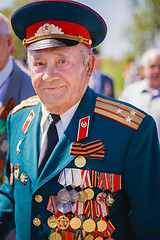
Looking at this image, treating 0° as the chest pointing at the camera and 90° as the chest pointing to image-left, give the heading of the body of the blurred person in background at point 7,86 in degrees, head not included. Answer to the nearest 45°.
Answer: approximately 45°

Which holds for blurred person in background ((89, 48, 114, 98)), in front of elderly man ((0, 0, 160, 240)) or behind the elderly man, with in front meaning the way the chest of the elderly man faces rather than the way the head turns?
behind

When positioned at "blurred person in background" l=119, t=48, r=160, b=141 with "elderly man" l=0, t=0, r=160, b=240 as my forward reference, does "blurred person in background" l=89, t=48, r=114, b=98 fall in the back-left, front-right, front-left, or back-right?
back-right

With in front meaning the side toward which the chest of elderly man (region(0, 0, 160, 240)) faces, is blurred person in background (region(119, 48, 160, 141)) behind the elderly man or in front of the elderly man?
behind

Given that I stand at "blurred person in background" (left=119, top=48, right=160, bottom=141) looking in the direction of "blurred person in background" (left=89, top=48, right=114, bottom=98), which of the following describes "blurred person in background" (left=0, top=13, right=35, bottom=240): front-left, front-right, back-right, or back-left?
back-left

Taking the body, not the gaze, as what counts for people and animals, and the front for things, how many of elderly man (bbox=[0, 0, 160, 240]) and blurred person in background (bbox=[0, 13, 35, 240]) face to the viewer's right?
0

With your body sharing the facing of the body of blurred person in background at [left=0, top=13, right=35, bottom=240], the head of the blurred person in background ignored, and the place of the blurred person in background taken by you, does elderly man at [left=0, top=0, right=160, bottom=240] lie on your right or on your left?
on your left

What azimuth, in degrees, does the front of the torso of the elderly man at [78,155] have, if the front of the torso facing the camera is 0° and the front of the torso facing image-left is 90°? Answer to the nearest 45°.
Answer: approximately 45°

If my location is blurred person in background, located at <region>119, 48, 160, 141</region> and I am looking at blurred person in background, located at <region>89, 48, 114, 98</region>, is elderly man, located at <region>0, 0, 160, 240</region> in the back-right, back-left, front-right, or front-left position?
back-left
